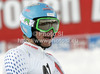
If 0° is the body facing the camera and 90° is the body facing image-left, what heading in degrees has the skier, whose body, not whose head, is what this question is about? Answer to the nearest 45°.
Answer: approximately 315°
